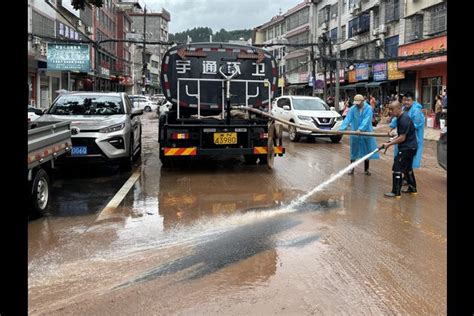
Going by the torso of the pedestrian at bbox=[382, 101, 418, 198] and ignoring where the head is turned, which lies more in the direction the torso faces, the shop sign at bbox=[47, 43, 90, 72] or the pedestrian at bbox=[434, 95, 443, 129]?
the shop sign

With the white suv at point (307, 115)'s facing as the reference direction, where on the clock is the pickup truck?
The pickup truck is roughly at 2 o'clock from the white suv.

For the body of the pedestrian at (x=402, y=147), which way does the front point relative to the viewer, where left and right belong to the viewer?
facing to the left of the viewer

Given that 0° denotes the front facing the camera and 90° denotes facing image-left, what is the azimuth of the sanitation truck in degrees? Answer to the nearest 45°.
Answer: approximately 180°

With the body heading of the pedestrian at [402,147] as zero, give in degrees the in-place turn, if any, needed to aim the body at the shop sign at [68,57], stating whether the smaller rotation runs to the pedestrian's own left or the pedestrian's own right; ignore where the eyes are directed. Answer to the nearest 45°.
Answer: approximately 45° to the pedestrian's own right

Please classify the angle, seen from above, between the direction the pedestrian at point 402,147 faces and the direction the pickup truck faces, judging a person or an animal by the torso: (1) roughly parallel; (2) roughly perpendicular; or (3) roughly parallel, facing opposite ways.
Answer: roughly perpendicular
